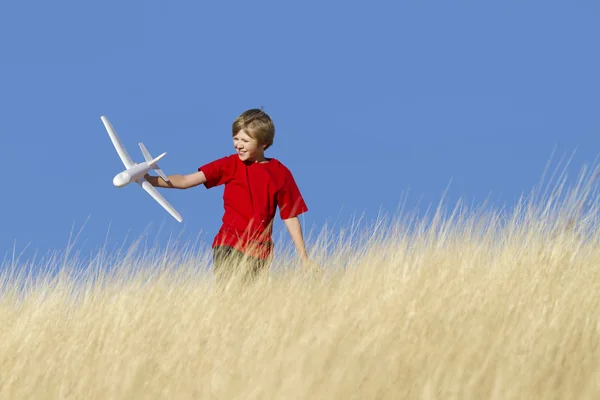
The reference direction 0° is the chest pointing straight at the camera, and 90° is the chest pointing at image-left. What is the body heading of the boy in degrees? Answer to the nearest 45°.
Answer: approximately 45°

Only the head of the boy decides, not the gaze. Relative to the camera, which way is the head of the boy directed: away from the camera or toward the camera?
toward the camera
